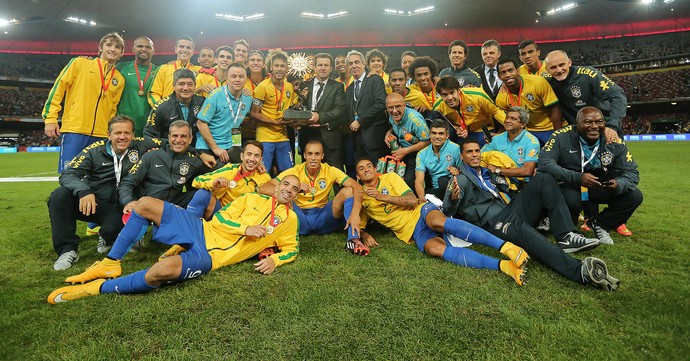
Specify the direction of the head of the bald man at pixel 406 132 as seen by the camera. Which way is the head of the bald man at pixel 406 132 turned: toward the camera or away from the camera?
toward the camera

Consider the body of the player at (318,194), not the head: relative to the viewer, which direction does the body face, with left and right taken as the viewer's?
facing the viewer

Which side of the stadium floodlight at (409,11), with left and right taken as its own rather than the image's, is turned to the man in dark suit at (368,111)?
front

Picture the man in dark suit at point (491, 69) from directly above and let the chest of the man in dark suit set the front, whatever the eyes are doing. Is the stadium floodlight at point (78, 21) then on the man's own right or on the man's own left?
on the man's own right

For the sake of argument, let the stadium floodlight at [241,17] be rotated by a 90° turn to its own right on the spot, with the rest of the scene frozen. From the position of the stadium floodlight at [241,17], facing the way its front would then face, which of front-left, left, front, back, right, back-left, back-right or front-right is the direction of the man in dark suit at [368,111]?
left

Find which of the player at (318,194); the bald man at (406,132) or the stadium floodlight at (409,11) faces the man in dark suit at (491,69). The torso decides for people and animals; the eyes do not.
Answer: the stadium floodlight

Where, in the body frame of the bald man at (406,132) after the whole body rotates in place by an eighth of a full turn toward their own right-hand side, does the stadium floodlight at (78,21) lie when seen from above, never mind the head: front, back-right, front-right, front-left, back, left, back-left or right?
front-right

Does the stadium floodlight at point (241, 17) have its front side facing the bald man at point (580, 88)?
yes

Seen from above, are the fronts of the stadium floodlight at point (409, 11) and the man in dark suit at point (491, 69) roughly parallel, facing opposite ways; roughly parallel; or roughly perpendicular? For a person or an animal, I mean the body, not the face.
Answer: roughly parallel

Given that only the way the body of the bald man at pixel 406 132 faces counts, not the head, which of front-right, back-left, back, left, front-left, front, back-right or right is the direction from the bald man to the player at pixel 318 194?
front

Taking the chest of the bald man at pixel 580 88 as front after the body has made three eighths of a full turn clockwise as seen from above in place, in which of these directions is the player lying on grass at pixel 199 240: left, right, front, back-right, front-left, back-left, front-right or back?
back-left

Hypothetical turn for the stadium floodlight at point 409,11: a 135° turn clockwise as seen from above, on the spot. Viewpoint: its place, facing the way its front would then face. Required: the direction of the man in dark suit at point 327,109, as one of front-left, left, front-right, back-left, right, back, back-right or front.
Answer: back-left

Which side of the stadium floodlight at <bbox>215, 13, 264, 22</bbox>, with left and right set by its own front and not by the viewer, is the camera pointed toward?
front

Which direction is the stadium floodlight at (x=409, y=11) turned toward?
toward the camera

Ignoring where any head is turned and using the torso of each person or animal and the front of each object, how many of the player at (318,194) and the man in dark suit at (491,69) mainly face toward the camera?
2

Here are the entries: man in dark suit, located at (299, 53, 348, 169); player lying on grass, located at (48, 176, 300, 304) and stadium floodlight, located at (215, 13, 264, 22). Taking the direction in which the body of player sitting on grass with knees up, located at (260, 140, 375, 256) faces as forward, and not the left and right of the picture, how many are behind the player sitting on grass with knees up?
2

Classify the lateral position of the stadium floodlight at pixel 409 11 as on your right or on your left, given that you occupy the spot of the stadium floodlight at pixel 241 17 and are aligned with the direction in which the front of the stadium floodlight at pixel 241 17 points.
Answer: on your left

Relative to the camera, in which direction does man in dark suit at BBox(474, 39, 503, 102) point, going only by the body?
toward the camera

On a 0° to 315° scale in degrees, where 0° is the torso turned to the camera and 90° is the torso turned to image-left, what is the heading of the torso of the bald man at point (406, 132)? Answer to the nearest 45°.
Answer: approximately 45°

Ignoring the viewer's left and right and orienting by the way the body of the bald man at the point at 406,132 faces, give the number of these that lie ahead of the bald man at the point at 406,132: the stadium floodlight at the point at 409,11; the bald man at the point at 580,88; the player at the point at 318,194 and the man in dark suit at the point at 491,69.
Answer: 1
